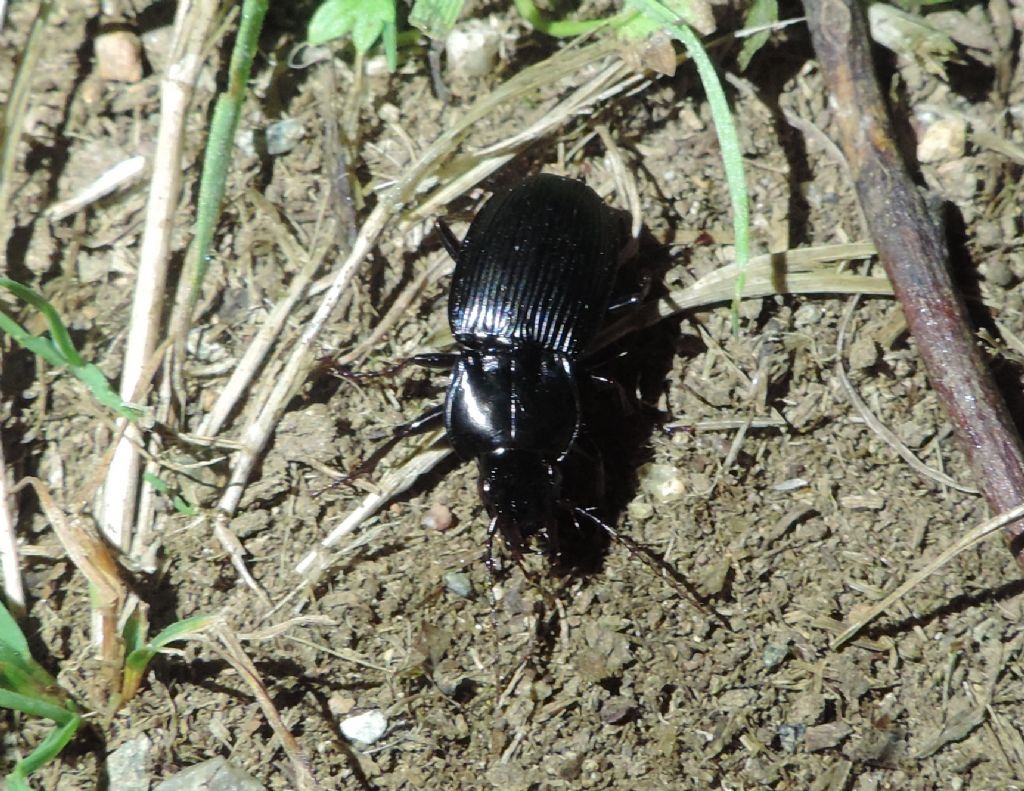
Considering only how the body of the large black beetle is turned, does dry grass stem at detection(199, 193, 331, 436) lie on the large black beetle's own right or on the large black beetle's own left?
on the large black beetle's own right

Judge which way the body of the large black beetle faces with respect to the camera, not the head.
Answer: toward the camera

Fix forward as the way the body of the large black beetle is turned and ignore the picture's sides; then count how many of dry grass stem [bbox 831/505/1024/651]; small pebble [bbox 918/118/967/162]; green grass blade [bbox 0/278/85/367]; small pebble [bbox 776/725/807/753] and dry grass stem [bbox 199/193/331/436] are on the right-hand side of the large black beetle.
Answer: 2

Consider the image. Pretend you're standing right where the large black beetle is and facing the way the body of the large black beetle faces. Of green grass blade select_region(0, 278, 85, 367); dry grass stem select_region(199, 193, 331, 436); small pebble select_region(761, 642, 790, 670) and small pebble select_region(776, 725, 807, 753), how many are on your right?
2

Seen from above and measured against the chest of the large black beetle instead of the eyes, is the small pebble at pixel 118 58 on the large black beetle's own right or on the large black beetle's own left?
on the large black beetle's own right

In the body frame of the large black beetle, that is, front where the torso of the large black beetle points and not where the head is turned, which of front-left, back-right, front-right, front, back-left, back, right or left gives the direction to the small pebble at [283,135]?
back-right

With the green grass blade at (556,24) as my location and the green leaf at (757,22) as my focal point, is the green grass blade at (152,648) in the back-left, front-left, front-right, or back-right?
back-right

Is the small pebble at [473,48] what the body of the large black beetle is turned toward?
no

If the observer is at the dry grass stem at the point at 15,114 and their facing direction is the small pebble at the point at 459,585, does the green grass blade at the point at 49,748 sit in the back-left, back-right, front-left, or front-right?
front-right

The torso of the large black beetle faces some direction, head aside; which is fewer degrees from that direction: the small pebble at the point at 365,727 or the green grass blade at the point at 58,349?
the small pebble

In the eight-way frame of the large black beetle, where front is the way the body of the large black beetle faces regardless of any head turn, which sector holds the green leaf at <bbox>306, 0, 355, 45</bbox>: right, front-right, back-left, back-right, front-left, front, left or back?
back-right

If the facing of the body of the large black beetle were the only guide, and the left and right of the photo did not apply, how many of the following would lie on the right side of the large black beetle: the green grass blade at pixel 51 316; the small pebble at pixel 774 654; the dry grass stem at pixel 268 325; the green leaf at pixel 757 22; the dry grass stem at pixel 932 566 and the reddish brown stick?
2

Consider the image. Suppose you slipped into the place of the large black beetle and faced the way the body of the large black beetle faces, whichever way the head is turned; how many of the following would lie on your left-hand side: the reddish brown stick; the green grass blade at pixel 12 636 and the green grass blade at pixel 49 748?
1

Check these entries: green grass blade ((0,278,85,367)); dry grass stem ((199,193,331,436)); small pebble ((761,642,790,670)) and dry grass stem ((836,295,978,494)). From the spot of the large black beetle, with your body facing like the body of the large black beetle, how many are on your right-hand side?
2
